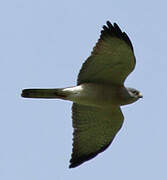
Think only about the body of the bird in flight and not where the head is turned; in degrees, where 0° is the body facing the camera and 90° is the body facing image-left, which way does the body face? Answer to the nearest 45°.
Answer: approximately 270°
